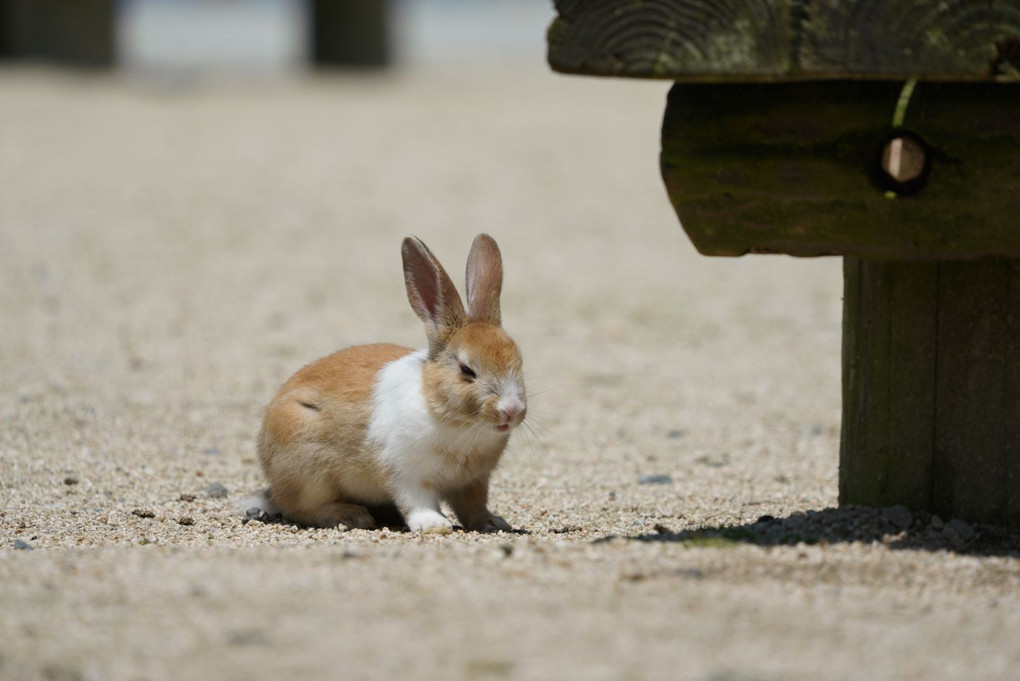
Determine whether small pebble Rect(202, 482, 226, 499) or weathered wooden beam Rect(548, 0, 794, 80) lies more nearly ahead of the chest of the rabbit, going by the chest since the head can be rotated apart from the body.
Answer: the weathered wooden beam

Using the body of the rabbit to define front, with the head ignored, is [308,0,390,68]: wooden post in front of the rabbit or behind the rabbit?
behind

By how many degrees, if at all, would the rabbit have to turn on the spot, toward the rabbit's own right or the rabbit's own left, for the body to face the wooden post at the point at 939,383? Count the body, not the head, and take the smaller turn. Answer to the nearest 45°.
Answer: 0° — it already faces it

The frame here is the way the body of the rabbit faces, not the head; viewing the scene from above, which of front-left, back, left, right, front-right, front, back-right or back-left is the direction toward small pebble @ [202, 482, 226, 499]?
back

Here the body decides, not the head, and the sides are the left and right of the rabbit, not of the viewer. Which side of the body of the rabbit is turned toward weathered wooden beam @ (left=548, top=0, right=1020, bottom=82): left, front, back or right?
front

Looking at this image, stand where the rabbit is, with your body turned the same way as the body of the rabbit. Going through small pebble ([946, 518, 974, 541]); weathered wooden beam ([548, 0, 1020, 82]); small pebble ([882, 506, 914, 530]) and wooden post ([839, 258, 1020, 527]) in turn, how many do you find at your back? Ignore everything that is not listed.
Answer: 0

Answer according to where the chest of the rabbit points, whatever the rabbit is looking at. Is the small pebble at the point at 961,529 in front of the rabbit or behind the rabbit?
in front

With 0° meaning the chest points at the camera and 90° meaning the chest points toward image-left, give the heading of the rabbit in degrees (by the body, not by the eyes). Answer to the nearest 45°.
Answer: approximately 315°

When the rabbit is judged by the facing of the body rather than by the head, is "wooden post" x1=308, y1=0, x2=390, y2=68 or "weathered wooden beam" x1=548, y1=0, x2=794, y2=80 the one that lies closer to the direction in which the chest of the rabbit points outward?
the weathered wooden beam

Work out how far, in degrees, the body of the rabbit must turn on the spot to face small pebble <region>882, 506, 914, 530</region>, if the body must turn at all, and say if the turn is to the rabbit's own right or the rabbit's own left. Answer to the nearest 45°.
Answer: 0° — it already faces it

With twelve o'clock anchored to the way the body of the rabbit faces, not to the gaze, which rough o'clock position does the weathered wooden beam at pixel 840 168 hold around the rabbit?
The weathered wooden beam is roughly at 10 o'clock from the rabbit.
